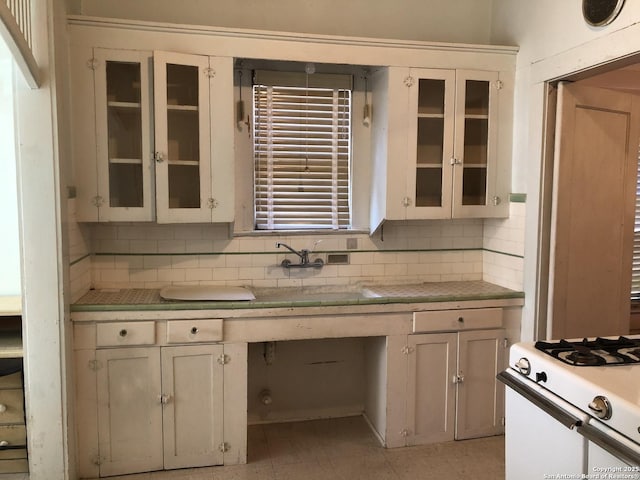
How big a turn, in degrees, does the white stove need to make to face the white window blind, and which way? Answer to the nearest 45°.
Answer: approximately 90° to its right

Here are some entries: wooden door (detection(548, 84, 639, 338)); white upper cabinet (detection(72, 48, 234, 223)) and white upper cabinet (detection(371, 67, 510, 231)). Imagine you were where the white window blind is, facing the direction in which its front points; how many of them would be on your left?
2

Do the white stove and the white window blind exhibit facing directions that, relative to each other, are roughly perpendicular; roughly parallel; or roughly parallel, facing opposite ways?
roughly perpendicular

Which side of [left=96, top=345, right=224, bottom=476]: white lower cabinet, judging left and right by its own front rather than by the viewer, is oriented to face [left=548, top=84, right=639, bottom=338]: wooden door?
left

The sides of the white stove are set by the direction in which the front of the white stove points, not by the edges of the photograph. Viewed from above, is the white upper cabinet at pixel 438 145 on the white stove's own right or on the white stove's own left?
on the white stove's own right

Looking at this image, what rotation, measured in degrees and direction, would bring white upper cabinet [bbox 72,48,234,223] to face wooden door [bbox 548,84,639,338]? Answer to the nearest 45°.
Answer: approximately 90° to its left

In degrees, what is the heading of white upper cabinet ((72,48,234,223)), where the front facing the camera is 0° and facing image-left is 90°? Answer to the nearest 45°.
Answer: approximately 0°

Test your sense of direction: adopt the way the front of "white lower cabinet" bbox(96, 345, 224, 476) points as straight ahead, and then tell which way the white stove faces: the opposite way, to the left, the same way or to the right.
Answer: to the right

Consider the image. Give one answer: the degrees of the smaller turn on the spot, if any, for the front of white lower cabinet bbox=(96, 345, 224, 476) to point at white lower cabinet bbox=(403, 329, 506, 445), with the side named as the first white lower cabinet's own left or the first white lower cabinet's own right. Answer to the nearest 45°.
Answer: approximately 90° to the first white lower cabinet's own left

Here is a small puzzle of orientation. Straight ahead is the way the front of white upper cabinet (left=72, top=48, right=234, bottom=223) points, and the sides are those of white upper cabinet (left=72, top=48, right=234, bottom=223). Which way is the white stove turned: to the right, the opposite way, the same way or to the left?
to the right

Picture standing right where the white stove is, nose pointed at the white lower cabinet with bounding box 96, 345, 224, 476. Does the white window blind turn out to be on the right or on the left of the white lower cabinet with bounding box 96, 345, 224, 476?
right
